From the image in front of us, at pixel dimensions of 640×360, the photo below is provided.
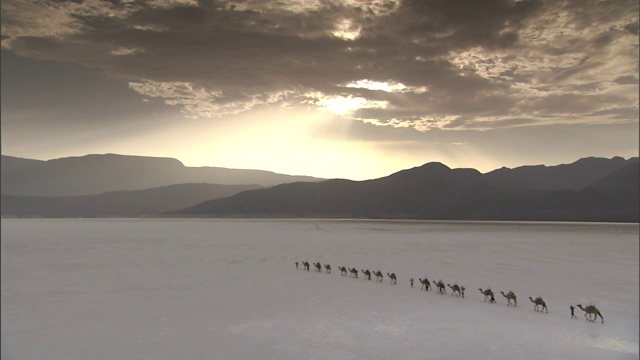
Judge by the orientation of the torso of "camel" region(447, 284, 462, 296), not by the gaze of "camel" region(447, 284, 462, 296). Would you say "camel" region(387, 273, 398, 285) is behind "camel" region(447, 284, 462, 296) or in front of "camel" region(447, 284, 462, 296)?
in front

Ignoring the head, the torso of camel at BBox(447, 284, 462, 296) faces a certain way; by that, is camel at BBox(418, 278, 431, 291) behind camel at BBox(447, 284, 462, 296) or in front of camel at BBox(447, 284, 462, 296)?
in front

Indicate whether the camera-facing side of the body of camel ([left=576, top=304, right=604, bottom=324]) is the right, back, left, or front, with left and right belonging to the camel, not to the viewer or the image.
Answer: left

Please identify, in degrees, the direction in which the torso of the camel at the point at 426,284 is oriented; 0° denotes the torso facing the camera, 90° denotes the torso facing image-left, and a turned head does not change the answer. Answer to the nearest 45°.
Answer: approximately 90°

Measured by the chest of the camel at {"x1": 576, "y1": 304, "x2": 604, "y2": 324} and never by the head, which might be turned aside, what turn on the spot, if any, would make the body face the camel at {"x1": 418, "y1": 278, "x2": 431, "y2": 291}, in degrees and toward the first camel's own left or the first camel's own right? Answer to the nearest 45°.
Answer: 0° — it already faces it

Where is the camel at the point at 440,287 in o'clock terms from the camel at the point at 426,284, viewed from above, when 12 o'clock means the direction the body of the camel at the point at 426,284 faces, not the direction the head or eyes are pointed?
the camel at the point at 440,287 is roughly at 7 o'clock from the camel at the point at 426,284.

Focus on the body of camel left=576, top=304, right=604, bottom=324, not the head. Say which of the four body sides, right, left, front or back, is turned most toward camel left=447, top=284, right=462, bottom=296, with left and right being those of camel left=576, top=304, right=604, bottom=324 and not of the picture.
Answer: front

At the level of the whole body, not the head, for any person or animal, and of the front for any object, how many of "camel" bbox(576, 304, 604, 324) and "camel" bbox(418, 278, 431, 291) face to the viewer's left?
2

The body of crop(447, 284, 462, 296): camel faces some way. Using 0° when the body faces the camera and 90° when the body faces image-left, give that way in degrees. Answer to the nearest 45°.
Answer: approximately 90°

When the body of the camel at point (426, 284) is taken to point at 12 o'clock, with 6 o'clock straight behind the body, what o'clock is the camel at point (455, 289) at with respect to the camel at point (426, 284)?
the camel at point (455, 289) is roughly at 7 o'clock from the camel at point (426, 284).

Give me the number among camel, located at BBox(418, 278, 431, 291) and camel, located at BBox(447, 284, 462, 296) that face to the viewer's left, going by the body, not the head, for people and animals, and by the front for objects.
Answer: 2

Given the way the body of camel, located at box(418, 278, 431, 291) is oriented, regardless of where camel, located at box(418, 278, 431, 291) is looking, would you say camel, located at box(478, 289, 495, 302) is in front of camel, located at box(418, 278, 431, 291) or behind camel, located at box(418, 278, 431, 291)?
behind

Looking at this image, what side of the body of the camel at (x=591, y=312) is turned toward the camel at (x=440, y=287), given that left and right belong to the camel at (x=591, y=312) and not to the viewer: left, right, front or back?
front

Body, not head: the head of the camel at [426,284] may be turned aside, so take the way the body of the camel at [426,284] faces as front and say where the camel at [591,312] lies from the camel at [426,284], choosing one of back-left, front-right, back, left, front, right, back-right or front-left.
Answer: back-left
